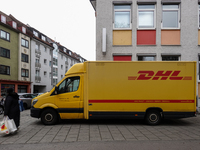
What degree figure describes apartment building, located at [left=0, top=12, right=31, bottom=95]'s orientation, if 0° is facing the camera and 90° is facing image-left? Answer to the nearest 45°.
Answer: approximately 315°

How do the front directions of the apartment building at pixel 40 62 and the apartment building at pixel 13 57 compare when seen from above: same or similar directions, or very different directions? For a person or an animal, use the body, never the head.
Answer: same or similar directions

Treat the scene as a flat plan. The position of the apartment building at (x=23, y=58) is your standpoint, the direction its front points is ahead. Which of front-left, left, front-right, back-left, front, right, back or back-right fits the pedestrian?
front-right

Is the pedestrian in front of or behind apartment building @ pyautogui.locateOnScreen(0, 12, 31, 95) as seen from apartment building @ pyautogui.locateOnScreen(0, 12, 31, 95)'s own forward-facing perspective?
in front

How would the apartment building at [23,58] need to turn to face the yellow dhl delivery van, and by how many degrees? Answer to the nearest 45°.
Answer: approximately 45° to its right

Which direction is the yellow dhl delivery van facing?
to the viewer's left

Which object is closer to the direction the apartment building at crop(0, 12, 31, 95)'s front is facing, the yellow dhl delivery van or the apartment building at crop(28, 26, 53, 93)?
the yellow dhl delivery van

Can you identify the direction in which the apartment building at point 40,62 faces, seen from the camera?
facing the viewer and to the right of the viewer

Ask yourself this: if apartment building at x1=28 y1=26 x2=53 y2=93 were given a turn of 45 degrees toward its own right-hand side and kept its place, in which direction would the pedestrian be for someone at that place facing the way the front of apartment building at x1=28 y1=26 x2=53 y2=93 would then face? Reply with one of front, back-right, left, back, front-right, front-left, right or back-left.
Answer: front

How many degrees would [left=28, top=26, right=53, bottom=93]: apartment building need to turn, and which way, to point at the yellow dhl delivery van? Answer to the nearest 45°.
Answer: approximately 45° to its right

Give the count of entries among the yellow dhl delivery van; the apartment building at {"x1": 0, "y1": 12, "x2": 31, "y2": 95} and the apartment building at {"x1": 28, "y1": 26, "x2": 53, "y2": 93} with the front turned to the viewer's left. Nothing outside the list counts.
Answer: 1
